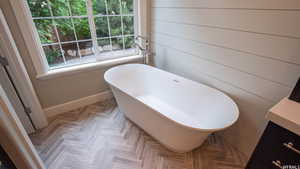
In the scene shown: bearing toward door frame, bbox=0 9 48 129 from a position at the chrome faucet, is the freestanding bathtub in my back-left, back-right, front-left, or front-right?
front-left

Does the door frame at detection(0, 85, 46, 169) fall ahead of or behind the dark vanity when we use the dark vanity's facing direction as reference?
ahead

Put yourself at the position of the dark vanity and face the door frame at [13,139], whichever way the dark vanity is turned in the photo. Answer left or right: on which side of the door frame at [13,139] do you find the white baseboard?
right

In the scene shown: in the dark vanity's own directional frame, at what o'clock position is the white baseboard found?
The white baseboard is roughly at 1 o'clock from the dark vanity.

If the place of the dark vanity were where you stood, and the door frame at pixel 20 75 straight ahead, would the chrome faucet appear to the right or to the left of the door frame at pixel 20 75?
right

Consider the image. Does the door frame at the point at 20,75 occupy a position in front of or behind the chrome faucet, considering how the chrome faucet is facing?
in front

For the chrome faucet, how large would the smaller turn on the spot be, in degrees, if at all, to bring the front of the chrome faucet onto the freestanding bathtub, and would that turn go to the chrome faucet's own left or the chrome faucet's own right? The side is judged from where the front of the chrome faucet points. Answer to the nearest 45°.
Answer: approximately 45° to the chrome faucet's own left

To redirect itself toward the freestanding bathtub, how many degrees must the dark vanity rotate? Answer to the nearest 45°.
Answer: approximately 45° to its right

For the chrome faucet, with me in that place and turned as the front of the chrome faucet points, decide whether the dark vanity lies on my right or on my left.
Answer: on my left

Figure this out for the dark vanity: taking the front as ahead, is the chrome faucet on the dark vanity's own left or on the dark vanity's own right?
on the dark vanity's own right
